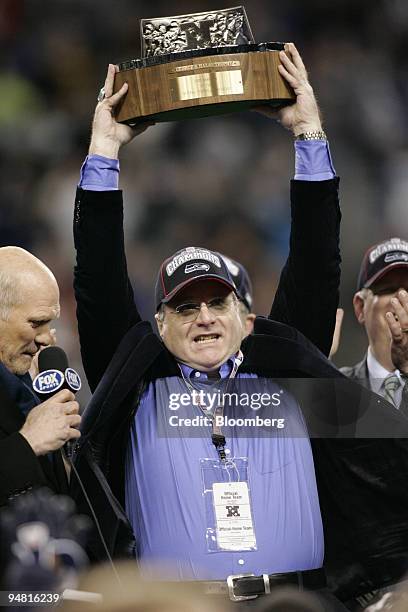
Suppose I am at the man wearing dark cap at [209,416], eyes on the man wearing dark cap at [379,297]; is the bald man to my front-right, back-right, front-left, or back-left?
back-left

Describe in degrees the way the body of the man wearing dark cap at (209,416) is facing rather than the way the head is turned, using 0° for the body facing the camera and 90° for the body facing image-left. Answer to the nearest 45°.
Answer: approximately 0°

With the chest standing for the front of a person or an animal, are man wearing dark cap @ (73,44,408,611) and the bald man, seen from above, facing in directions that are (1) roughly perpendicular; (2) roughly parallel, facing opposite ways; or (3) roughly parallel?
roughly perpendicular

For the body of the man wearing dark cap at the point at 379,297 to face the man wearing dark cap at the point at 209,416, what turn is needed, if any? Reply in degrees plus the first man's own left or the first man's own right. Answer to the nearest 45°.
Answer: approximately 90° to the first man's own right

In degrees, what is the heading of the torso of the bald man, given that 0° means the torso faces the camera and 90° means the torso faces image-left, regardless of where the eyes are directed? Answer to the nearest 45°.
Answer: approximately 270°

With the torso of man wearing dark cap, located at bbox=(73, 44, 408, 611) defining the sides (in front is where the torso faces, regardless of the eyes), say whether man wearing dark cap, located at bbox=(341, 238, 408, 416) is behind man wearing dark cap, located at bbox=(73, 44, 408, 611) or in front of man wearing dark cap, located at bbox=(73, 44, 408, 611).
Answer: behind

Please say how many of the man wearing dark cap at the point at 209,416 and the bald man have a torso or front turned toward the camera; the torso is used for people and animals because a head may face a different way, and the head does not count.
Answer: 1

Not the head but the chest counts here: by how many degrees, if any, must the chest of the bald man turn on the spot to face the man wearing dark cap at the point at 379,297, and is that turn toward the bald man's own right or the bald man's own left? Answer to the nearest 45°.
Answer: approximately 45° to the bald man's own left

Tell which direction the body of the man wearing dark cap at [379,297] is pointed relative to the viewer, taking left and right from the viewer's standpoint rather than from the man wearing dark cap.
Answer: facing the viewer and to the right of the viewer
